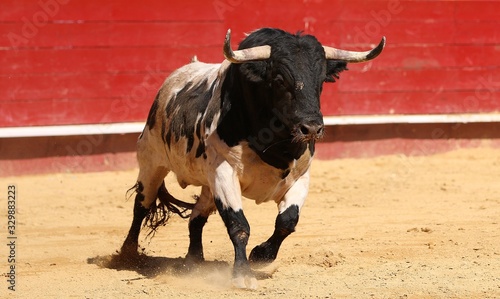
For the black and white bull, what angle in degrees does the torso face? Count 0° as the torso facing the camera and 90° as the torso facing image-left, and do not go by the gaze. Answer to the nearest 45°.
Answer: approximately 315°
